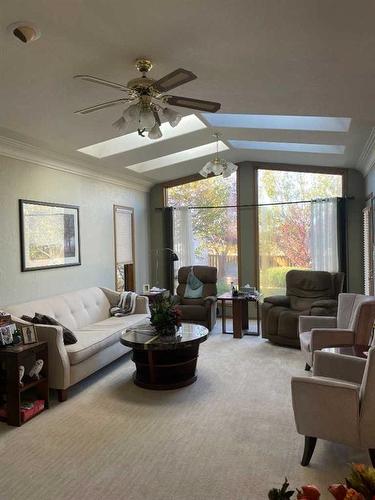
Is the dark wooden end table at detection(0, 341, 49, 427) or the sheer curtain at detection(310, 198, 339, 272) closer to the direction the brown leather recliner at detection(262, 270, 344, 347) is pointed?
the dark wooden end table

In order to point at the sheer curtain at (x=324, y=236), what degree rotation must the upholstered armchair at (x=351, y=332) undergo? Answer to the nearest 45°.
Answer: approximately 90° to its right

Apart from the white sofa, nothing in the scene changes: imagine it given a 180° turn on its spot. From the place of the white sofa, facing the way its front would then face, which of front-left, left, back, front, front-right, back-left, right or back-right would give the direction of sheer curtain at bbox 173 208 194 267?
right

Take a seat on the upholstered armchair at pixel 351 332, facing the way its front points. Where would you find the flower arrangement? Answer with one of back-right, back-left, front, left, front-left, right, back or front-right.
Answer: left

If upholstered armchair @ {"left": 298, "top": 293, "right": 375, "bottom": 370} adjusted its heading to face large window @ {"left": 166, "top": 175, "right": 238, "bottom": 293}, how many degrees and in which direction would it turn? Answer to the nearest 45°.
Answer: approximately 45° to its right

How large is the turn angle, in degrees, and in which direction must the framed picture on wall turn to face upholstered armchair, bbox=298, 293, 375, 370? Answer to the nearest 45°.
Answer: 0° — it already faces it

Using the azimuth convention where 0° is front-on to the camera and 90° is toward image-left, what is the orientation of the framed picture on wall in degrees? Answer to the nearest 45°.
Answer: approximately 315°

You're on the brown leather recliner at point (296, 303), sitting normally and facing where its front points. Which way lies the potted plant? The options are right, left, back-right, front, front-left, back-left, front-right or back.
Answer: front

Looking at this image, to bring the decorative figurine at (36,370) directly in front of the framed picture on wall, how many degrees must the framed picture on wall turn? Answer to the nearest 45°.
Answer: approximately 45° to its right

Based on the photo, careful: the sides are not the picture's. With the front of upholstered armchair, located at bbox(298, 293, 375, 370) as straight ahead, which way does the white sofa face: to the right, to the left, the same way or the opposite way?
the opposite way

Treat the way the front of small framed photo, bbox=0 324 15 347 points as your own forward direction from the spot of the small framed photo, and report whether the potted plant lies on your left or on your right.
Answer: on your left

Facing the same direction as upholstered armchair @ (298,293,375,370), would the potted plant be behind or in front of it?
in front

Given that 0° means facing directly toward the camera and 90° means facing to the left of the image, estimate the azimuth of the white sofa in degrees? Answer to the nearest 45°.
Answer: approximately 315°

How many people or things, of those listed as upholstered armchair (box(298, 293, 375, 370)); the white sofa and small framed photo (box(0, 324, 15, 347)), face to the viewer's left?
1
